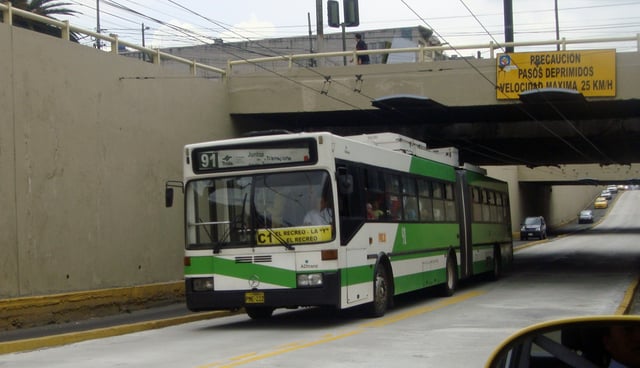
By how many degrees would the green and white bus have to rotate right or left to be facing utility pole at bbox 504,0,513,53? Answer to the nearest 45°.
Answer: approximately 180°

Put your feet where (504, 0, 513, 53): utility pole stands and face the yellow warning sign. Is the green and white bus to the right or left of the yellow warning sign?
right

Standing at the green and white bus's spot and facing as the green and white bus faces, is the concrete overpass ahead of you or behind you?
behind

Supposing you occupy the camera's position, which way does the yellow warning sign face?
facing the viewer

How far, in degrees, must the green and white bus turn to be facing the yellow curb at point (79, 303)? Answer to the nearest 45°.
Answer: approximately 45° to its right

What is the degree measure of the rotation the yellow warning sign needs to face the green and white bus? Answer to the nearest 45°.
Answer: approximately 45° to its right

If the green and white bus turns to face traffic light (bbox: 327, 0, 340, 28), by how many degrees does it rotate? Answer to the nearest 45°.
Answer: approximately 135° to its right

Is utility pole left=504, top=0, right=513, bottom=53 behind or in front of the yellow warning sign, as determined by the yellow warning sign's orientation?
behind

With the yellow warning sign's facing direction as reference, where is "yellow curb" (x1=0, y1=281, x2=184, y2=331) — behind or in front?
in front

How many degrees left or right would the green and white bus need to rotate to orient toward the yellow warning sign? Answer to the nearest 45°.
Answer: approximately 180°

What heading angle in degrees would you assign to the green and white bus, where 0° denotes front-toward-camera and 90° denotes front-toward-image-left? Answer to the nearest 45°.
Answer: approximately 45°

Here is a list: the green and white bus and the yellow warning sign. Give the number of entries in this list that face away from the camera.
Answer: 0

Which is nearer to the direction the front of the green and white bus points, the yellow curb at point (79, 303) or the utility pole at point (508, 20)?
the yellow curb

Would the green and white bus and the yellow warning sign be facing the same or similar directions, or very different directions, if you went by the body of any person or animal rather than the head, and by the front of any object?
same or similar directions
